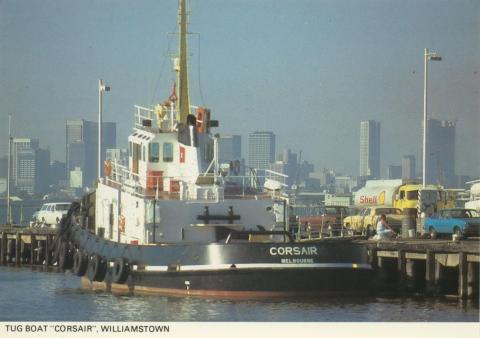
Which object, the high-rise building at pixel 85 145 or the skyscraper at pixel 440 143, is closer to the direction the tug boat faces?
the high-rise building

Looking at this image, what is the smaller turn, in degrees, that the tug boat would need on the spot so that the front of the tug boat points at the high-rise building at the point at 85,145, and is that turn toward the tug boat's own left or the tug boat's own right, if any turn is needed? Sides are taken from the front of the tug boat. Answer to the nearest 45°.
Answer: approximately 45° to the tug boat's own right

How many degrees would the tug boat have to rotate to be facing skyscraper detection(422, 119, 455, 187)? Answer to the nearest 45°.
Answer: approximately 90° to its right

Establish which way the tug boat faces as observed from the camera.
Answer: facing away from the viewer and to the left of the viewer

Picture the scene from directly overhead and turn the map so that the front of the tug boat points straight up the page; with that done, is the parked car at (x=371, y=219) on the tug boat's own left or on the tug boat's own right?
on the tug boat's own right
